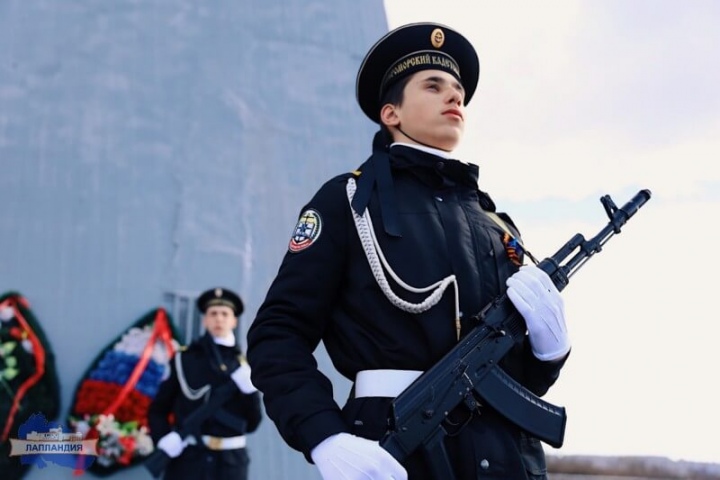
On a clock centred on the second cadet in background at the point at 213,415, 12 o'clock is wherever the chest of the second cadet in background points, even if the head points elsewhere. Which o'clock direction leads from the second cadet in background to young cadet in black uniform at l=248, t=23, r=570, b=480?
The young cadet in black uniform is roughly at 12 o'clock from the second cadet in background.

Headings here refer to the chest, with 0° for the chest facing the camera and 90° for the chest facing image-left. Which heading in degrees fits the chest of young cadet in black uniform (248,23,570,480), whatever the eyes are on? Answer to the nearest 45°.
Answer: approximately 315°

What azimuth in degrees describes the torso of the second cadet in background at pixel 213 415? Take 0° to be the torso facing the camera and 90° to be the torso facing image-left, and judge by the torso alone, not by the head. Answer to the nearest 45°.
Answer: approximately 0°

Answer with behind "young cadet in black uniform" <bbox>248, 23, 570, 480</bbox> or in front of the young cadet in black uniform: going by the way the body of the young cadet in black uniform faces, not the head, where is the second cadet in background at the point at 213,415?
behind
